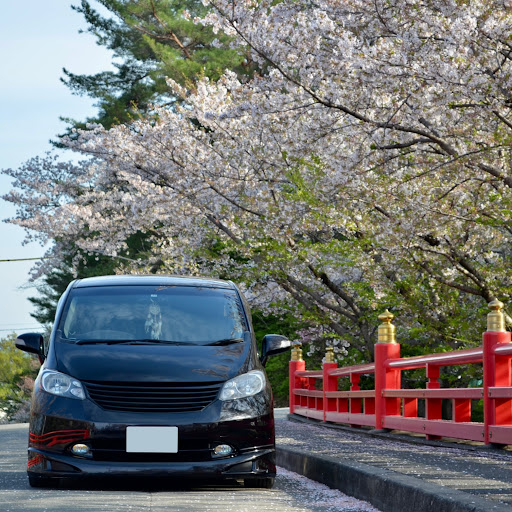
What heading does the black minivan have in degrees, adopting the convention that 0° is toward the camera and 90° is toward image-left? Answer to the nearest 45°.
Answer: approximately 0°

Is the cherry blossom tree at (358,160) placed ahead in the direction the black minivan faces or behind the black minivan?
behind

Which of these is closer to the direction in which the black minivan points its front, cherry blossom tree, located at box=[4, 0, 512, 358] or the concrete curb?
the concrete curb
